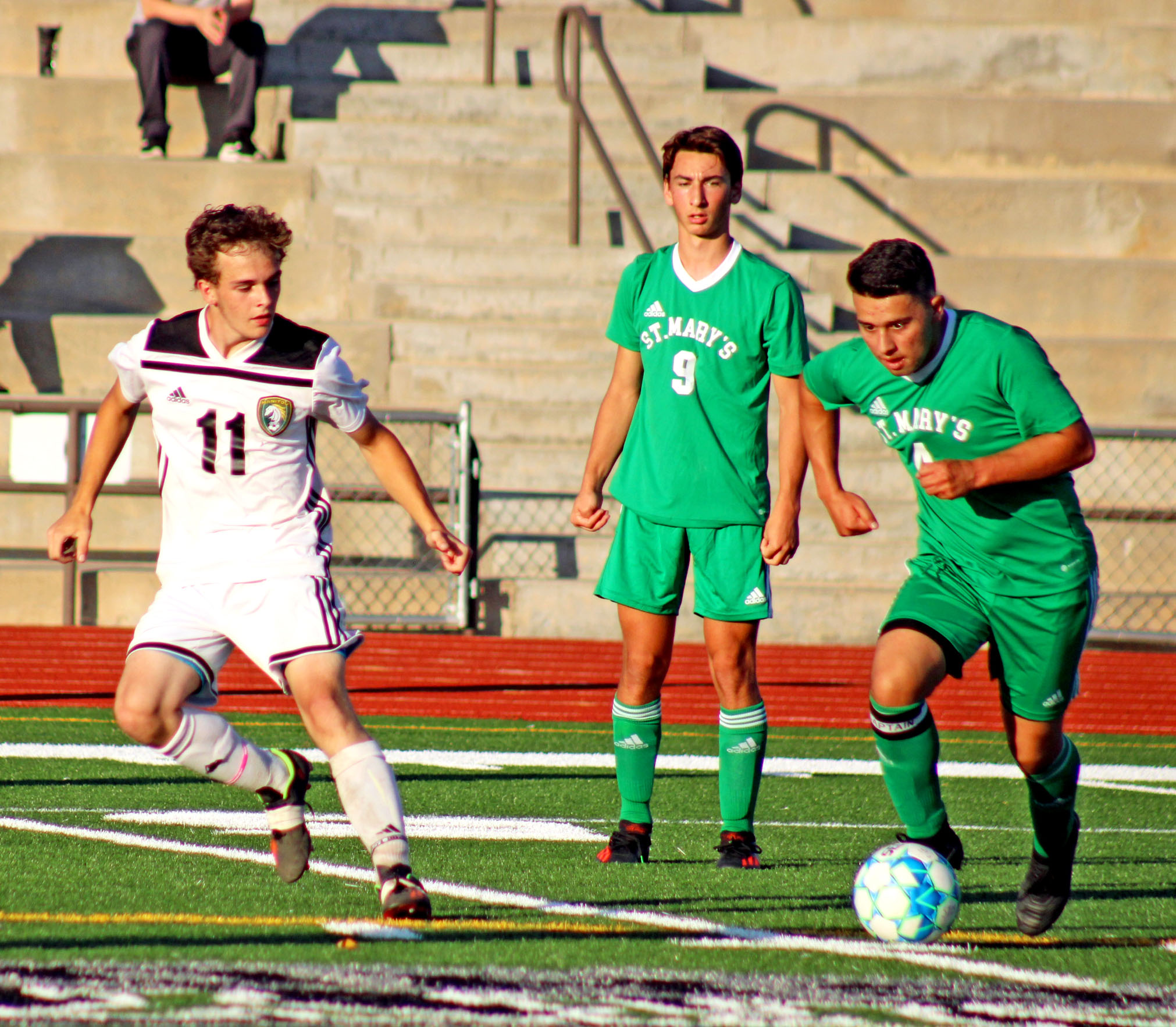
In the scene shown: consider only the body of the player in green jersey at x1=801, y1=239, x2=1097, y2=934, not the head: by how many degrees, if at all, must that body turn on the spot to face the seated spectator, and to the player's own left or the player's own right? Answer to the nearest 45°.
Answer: approximately 90° to the player's own right

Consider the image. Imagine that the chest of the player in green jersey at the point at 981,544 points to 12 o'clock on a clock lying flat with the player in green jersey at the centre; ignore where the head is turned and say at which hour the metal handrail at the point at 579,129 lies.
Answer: The metal handrail is roughly at 4 o'clock from the player in green jersey.

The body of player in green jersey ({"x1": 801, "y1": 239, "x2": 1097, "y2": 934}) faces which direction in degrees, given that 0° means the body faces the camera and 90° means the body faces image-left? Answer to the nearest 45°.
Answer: approximately 45°

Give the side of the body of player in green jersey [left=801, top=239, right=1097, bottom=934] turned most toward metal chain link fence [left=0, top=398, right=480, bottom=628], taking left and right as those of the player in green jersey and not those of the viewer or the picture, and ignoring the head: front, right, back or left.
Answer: right

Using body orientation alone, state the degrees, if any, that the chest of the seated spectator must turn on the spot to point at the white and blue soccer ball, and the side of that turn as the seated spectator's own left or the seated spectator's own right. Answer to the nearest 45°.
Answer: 0° — they already face it

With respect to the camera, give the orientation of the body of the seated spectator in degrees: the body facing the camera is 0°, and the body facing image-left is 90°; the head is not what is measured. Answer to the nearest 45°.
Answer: approximately 0°

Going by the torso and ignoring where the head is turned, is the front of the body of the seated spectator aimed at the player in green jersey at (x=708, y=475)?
yes

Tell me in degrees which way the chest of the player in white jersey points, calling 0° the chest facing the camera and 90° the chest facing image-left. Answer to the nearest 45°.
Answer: approximately 0°

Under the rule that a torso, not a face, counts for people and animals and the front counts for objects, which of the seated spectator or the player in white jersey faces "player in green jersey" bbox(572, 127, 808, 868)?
the seated spectator

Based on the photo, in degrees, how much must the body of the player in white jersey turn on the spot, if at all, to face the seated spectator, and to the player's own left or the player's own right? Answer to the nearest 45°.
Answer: approximately 180°
